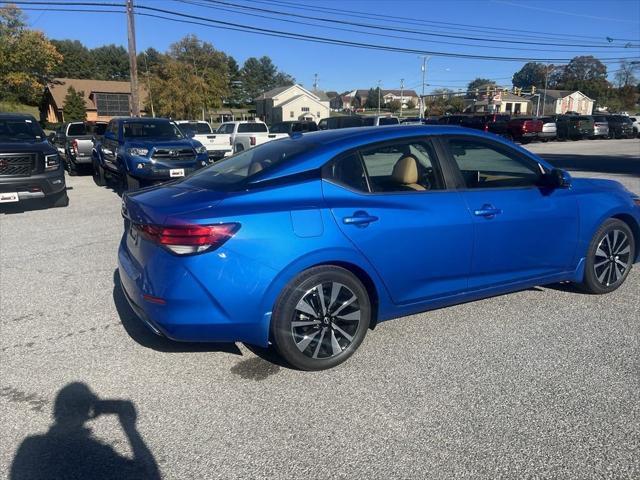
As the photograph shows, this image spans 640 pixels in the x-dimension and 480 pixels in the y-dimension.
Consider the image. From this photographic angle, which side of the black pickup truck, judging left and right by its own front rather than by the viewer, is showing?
front

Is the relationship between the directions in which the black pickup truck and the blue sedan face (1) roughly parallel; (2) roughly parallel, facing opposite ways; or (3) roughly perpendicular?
roughly perpendicular

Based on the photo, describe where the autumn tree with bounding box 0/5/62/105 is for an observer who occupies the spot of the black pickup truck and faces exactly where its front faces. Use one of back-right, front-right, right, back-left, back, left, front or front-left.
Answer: back

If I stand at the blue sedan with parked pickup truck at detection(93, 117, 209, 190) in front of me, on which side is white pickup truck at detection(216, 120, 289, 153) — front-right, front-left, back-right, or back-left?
front-right

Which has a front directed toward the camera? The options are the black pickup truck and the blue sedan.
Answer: the black pickup truck

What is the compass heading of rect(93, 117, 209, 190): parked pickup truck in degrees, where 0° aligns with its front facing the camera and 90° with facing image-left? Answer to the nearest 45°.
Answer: approximately 315°

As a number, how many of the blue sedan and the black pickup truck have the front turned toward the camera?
1

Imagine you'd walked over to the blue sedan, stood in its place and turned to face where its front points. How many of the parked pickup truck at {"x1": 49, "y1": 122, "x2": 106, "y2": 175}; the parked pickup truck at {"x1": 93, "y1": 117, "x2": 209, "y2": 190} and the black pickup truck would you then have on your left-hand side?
3

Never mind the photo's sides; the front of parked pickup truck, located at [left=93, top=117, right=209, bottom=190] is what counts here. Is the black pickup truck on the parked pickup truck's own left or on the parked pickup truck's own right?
on the parked pickup truck's own right

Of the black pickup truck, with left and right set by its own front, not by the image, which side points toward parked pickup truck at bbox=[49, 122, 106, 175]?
back

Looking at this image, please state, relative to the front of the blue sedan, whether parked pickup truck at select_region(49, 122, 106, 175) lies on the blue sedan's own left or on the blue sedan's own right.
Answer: on the blue sedan's own left

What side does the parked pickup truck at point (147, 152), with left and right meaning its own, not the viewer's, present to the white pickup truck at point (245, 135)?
back

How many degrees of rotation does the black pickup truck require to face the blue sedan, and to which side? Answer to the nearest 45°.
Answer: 0° — it already faces it

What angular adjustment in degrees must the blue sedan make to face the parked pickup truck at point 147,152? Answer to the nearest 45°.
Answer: approximately 90° to its left

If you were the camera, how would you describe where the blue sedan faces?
facing away from the viewer and to the right of the viewer

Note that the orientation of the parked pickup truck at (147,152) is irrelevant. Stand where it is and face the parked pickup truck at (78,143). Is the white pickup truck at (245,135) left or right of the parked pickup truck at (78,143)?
right

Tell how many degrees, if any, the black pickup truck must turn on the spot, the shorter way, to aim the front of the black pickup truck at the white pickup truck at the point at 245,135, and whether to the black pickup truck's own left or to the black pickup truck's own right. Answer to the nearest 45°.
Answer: approximately 135° to the black pickup truck's own left
